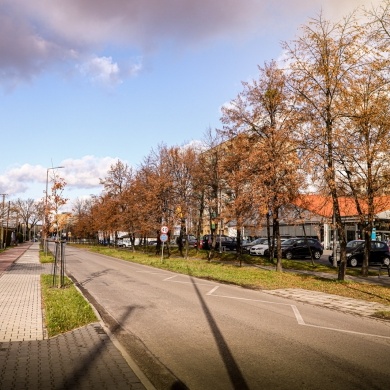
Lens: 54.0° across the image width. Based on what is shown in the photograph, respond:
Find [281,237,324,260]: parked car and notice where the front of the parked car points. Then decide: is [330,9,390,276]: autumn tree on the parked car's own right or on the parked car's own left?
on the parked car's own left

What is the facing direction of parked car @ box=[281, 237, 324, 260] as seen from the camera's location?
facing to the left of the viewer

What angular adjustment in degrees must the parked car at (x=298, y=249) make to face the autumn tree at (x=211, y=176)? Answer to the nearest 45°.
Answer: approximately 45° to its left

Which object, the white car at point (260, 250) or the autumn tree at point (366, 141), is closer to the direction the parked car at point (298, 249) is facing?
the white car

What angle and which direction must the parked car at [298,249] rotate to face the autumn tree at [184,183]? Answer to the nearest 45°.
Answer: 0° — it already faces it

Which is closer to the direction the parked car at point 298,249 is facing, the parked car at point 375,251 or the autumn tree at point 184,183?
the autumn tree
